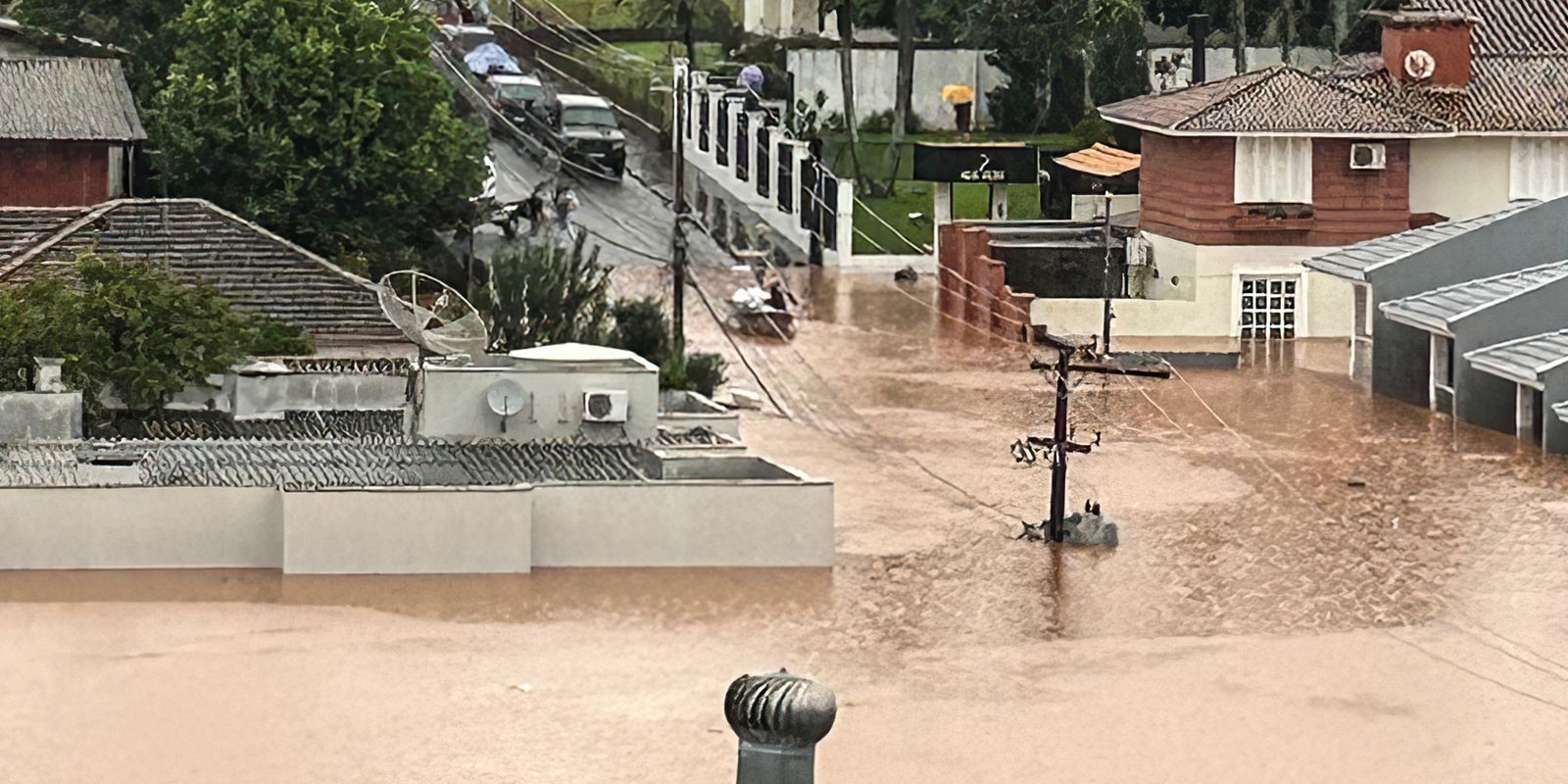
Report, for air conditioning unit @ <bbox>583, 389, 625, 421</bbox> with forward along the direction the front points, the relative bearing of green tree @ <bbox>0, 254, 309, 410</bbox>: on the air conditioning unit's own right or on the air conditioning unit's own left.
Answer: on the air conditioning unit's own right

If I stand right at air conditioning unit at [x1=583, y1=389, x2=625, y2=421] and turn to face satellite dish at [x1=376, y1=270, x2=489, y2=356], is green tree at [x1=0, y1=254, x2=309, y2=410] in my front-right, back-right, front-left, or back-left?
front-left

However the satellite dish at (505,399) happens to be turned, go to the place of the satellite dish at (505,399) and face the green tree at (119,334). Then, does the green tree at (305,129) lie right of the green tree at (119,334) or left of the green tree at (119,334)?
right

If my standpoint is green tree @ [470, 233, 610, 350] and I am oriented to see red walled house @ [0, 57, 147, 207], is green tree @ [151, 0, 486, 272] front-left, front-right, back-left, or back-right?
front-right

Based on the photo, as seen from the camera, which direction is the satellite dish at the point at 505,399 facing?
toward the camera

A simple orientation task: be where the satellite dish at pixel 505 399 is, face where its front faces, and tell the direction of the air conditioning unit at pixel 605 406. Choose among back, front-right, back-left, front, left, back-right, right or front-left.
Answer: left

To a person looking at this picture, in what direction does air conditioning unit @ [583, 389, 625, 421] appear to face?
facing the viewer

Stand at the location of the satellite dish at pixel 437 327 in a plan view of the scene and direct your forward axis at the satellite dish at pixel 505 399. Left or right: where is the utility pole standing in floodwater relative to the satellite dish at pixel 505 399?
left

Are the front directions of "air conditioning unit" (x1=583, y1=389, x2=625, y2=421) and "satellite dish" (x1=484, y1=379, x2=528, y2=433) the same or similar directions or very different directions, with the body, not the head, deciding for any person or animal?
same or similar directions

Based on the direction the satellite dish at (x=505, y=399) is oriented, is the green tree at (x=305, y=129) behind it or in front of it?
behind

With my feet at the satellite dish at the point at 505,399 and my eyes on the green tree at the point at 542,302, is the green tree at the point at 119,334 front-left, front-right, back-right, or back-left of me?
front-left

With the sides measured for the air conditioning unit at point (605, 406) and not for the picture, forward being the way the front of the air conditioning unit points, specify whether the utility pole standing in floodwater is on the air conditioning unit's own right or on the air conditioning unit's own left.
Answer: on the air conditioning unit's own left

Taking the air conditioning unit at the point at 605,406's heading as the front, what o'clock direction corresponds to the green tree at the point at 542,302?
The green tree is roughly at 6 o'clock from the air conditioning unit.

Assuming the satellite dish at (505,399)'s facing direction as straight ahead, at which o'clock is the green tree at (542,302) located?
The green tree is roughly at 6 o'clock from the satellite dish.

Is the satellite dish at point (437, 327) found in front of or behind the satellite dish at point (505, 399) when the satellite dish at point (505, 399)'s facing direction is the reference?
behind

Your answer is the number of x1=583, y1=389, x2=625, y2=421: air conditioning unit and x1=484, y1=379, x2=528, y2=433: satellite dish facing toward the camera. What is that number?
2
